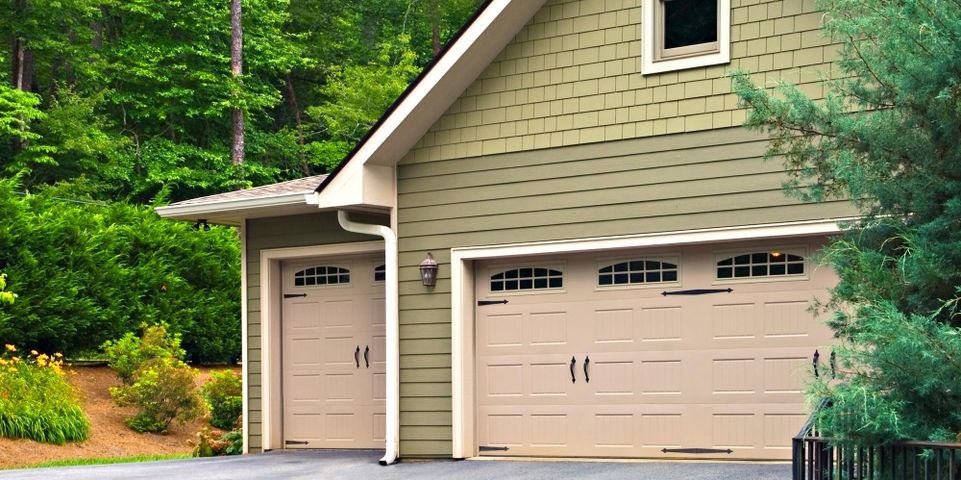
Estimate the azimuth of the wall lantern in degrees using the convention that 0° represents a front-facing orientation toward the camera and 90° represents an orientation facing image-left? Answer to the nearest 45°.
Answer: approximately 0°

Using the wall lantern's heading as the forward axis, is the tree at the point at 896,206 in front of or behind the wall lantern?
in front

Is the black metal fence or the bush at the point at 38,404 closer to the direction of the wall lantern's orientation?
the black metal fence

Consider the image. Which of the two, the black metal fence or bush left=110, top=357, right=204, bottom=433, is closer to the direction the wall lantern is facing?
the black metal fence

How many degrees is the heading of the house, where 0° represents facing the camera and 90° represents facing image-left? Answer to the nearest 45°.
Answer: approximately 0°

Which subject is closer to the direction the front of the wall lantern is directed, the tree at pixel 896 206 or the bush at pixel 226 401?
the tree

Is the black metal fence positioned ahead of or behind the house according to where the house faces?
ahead

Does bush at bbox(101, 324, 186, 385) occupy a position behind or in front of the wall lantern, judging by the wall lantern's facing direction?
behind
